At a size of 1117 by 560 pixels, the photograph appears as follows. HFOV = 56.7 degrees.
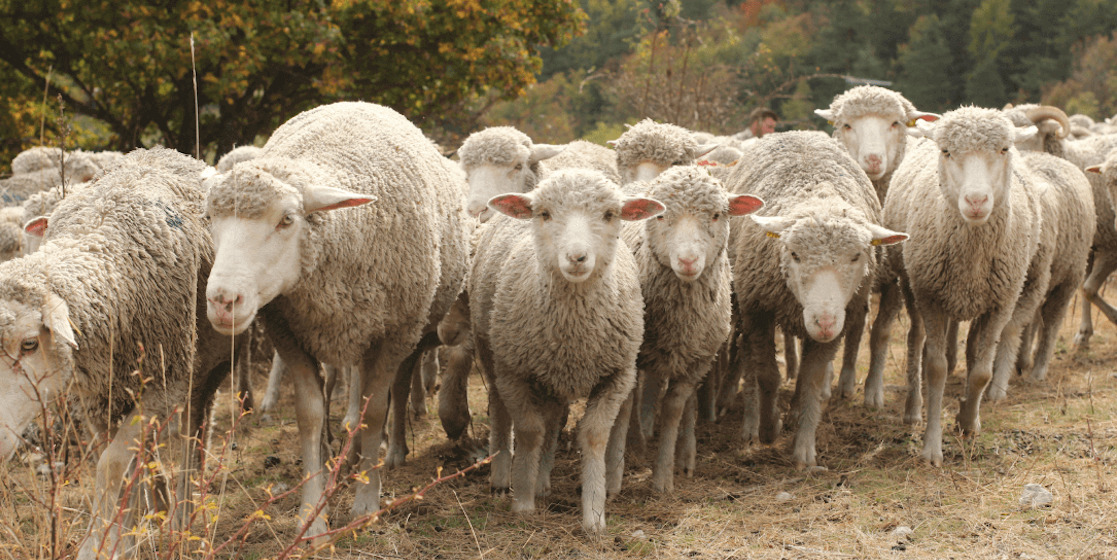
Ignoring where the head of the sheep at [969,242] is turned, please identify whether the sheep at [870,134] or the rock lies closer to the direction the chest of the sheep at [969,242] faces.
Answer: the rock

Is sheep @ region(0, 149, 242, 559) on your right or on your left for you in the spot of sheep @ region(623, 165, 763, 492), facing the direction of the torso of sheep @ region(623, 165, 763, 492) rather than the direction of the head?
on your right

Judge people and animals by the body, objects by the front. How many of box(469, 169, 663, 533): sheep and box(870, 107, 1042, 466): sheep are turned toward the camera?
2

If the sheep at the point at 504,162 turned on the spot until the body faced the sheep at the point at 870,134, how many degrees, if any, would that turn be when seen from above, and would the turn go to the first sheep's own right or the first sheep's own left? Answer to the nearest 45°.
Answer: approximately 135° to the first sheep's own left

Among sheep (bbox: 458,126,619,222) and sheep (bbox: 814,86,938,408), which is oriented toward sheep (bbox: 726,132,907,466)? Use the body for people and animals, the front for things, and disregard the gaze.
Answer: sheep (bbox: 814,86,938,408)

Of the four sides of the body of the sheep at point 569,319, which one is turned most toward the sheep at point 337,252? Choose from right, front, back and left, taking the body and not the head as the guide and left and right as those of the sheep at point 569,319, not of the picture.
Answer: right

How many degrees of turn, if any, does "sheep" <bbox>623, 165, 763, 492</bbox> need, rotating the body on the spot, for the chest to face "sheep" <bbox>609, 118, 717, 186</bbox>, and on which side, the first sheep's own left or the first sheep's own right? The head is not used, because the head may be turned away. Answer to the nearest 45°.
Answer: approximately 180°

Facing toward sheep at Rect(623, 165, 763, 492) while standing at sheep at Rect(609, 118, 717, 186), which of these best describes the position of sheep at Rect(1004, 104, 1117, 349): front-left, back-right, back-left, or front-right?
back-left

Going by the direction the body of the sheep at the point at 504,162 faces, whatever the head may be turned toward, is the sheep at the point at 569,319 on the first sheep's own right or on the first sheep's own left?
on the first sheep's own left
